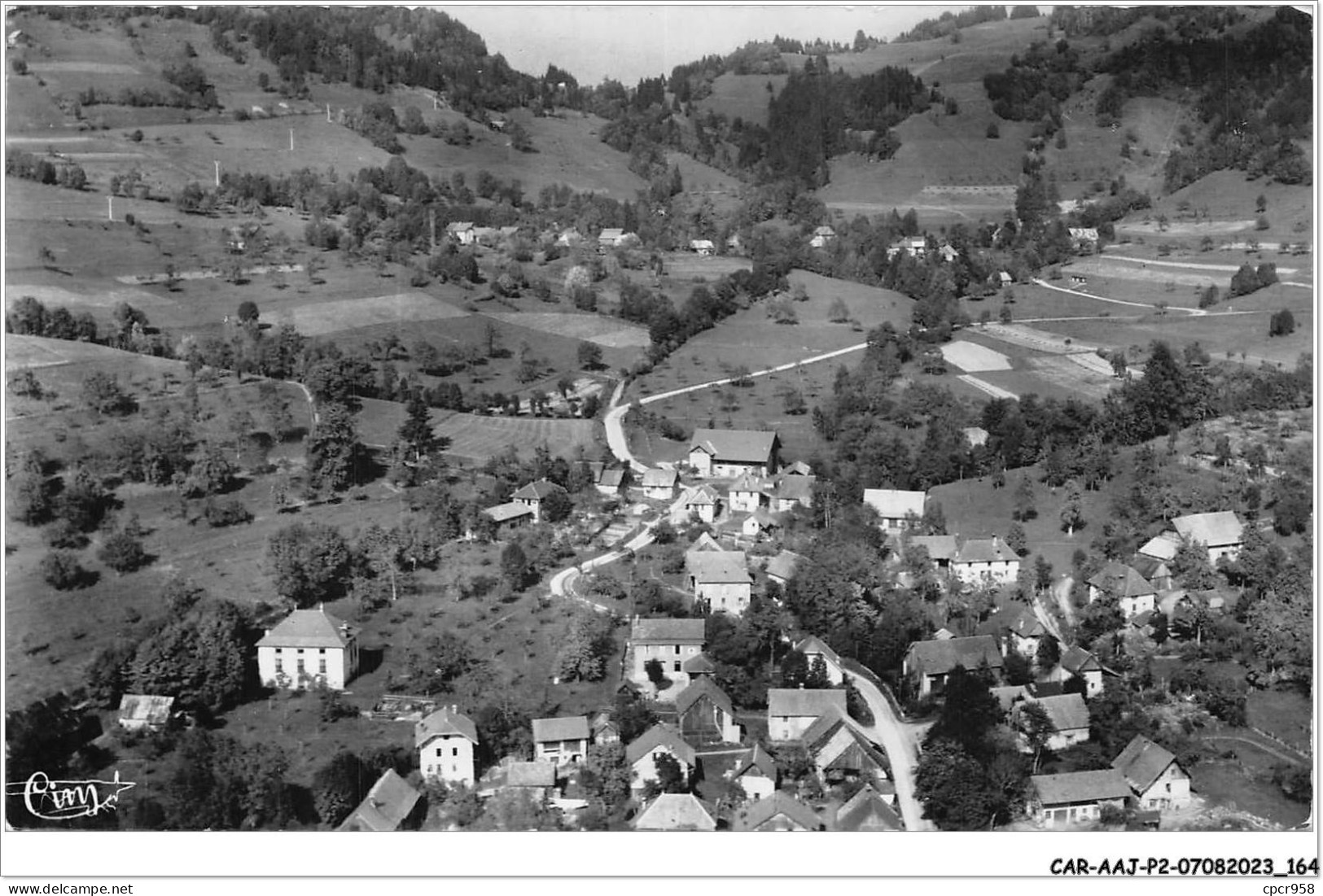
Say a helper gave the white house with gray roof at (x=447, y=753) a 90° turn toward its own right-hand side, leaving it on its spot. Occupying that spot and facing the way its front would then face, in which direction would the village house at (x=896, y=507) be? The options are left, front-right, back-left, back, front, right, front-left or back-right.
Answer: back-right

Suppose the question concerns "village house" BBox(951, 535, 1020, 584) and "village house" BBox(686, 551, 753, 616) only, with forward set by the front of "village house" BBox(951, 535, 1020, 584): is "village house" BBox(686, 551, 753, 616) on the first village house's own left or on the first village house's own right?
on the first village house's own right

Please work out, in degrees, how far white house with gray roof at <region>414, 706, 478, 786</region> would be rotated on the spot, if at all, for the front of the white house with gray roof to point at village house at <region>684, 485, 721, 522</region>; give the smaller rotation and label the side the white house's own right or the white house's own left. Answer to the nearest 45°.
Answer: approximately 135° to the white house's own left

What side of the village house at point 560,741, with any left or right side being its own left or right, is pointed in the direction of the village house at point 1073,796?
left

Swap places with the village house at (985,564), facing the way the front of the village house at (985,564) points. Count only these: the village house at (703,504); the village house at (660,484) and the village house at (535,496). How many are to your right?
3

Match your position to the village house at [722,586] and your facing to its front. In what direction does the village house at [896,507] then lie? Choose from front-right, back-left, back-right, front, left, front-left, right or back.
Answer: back-left

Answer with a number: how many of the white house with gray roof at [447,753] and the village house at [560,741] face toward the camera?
2

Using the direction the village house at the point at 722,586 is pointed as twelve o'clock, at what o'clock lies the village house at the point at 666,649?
the village house at the point at 666,649 is roughly at 1 o'clock from the village house at the point at 722,586.

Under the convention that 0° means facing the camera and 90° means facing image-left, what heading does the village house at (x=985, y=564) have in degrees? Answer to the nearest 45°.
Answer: approximately 0°

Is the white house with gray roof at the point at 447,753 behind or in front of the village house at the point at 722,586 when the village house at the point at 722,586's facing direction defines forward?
in front

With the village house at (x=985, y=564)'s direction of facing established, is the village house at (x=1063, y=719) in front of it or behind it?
in front

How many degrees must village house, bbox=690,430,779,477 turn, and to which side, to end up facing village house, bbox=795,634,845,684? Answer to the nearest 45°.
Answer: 0° — it already faces it
